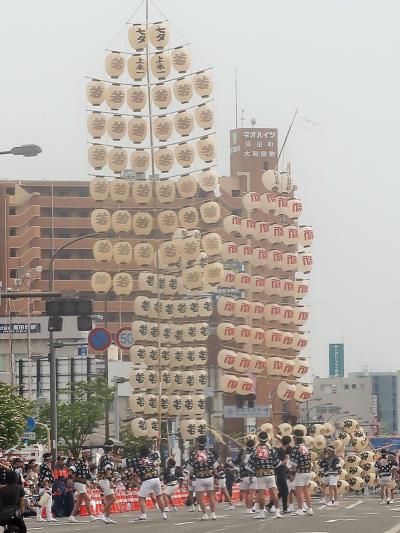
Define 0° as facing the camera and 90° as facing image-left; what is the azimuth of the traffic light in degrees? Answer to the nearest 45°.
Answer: approximately 0°
